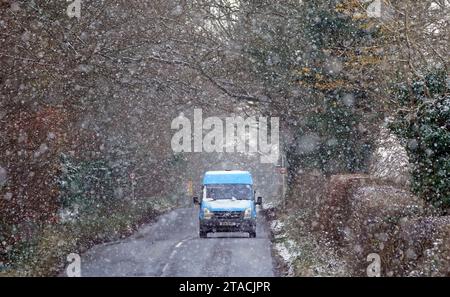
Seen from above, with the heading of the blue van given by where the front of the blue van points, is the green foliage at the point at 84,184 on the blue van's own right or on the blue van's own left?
on the blue van's own right

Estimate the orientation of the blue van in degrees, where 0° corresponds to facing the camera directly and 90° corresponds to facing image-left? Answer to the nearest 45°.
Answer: approximately 0°

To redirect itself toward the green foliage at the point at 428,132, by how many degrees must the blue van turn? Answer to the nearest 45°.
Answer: approximately 45° to its left
